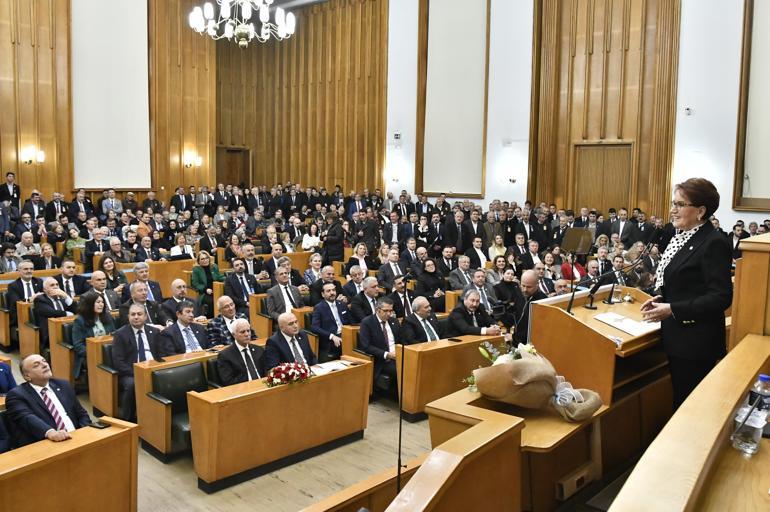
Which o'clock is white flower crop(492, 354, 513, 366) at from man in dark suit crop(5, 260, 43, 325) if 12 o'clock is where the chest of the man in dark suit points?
The white flower is roughly at 1 o'clock from the man in dark suit.

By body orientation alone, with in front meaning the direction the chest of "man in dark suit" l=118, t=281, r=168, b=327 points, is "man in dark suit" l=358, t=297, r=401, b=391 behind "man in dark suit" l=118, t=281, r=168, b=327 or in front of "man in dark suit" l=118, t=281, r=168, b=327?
in front

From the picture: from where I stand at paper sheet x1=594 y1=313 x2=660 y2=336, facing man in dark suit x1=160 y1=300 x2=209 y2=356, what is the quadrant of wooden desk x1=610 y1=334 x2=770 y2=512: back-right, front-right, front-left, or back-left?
back-left

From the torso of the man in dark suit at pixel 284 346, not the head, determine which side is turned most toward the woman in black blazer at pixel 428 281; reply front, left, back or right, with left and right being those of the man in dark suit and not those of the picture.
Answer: left

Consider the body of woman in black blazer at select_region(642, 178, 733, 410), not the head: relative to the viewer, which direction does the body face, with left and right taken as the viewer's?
facing to the left of the viewer

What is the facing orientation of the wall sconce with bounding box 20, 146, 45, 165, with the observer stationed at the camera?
facing the viewer and to the right of the viewer

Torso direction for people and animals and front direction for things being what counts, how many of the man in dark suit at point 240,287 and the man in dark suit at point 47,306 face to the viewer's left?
0

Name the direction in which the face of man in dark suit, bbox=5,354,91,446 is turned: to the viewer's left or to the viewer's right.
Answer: to the viewer's right

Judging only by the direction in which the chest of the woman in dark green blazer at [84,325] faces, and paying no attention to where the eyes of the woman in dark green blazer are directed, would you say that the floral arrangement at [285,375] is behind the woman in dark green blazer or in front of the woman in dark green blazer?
in front

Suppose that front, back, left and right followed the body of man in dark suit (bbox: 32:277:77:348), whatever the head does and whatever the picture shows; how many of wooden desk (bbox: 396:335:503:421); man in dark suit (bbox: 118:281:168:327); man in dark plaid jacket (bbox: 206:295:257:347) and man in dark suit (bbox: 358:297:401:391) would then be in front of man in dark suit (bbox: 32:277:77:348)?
4

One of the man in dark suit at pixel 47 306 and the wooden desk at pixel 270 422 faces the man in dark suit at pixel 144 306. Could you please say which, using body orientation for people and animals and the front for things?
the man in dark suit at pixel 47 306

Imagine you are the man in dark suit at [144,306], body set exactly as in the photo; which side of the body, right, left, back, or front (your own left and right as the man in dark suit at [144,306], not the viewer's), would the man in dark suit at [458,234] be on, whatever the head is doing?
left
